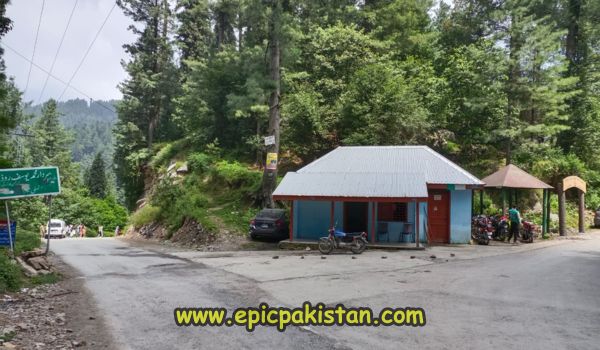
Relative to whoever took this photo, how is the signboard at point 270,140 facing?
facing the viewer

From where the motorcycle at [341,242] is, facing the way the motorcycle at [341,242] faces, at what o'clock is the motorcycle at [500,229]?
the motorcycle at [500,229] is roughly at 5 o'clock from the motorcycle at [341,242].

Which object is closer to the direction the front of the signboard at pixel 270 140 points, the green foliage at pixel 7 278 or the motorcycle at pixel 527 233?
the green foliage

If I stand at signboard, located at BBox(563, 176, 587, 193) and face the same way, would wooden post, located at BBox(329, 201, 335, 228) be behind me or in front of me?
in front

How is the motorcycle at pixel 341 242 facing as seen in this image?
to the viewer's left

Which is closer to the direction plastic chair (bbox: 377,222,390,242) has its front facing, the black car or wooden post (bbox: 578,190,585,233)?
the black car

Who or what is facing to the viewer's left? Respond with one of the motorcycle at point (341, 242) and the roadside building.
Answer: the motorcycle

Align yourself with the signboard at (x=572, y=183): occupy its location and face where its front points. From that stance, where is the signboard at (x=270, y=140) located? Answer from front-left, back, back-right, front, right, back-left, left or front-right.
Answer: front-right

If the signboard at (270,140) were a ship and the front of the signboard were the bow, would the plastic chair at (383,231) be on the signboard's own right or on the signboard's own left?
on the signboard's own left

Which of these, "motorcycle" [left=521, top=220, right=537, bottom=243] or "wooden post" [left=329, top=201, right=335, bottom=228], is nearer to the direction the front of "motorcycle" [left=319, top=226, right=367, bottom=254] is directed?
the wooden post

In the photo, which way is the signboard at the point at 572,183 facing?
toward the camera
